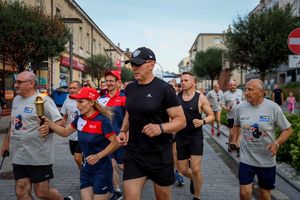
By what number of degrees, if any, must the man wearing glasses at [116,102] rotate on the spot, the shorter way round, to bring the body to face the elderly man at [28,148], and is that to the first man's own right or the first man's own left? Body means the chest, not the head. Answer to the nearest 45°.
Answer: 0° — they already face them

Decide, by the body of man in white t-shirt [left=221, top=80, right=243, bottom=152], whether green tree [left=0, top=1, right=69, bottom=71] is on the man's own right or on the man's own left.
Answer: on the man's own right

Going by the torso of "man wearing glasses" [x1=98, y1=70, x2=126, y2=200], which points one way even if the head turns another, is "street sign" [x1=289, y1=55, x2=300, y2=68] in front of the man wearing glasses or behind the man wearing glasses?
behind

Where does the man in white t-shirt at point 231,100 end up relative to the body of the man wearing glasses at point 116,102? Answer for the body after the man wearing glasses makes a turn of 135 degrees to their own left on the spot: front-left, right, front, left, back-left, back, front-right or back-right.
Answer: front-left

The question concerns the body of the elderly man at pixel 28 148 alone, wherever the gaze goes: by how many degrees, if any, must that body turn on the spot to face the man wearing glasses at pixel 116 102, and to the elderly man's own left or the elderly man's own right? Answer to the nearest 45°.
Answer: approximately 180°

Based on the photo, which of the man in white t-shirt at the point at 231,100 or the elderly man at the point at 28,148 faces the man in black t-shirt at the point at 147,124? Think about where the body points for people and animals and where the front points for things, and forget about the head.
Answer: the man in white t-shirt

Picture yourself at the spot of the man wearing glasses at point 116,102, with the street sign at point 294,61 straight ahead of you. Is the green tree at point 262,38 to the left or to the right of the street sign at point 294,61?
left

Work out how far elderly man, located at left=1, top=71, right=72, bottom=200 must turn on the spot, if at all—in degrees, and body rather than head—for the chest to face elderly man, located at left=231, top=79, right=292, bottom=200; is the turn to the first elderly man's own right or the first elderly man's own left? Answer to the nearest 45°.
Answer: approximately 135° to the first elderly man's own left
